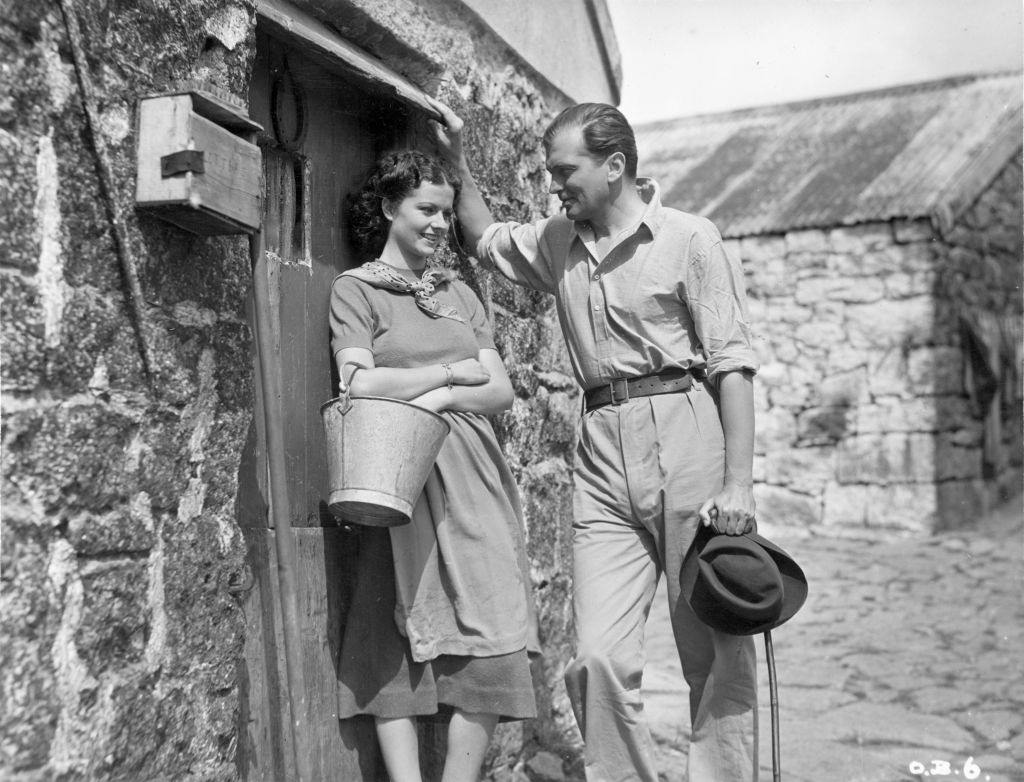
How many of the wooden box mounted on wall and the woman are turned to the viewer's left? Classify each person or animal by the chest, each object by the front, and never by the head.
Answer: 0

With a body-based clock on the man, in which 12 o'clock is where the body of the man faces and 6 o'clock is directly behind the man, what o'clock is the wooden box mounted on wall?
The wooden box mounted on wall is roughly at 12 o'clock from the man.

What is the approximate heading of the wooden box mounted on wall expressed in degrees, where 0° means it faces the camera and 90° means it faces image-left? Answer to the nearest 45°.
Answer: approximately 315°

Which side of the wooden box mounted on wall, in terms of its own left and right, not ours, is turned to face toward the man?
left

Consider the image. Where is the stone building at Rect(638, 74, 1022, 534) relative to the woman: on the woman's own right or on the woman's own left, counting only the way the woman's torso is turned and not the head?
on the woman's own left

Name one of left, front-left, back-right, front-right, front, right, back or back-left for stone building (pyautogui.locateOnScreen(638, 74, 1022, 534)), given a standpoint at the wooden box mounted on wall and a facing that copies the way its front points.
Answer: left

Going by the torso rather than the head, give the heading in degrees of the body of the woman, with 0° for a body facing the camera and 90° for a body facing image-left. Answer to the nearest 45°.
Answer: approximately 315°

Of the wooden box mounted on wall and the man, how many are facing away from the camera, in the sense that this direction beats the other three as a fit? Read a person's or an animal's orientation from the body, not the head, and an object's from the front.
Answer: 0

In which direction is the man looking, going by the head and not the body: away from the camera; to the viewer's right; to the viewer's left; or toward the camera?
to the viewer's left

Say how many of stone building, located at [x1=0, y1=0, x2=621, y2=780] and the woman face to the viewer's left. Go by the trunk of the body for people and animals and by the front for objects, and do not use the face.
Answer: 0

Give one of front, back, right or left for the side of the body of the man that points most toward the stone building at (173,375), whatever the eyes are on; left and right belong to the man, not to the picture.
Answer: front

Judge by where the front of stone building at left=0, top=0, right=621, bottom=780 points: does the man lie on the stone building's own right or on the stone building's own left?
on the stone building's own left
